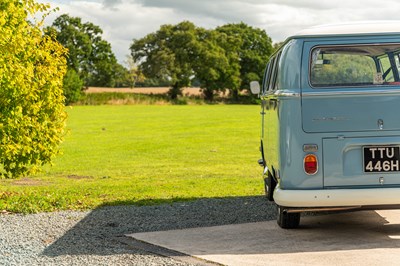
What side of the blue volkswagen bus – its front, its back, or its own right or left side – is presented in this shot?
back

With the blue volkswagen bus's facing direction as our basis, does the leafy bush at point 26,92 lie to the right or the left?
on its left
